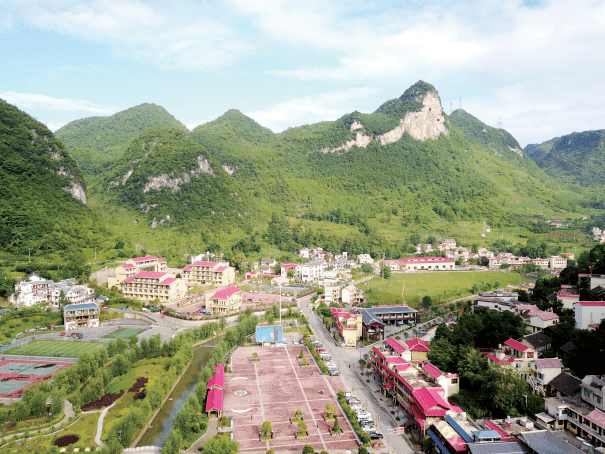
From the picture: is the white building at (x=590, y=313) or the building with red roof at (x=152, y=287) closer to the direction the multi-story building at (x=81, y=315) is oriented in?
the white building

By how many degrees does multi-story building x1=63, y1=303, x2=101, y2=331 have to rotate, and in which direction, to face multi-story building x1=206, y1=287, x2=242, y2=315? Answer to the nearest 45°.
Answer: approximately 90° to its left

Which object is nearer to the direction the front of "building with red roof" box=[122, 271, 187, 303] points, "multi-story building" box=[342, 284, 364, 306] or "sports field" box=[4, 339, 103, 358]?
the sports field

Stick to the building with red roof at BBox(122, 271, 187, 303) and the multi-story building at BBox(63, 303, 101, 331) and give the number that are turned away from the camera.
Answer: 0

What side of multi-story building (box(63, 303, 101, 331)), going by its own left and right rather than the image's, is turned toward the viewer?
front

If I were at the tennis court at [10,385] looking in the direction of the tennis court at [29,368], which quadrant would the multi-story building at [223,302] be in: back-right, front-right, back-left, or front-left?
front-right

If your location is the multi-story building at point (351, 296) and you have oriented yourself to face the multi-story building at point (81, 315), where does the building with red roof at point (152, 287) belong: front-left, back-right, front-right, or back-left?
front-right

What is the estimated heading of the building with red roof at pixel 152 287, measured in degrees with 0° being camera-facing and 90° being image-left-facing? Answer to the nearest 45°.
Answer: approximately 45°

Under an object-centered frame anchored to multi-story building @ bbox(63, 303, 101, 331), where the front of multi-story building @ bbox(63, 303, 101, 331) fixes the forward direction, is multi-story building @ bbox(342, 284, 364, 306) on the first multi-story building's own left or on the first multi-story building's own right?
on the first multi-story building's own left

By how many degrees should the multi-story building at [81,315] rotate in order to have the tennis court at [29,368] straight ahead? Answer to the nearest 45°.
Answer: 0° — it already faces it

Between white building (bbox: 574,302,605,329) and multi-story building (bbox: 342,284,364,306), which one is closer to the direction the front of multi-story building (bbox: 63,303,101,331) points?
the white building

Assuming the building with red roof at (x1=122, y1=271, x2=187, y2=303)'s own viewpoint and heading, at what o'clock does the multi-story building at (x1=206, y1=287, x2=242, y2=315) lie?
The multi-story building is roughly at 9 o'clock from the building with red roof.

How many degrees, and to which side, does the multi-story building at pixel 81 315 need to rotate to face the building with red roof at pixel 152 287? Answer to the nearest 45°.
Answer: approximately 135° to its left

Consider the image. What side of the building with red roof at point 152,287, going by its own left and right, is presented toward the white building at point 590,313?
left

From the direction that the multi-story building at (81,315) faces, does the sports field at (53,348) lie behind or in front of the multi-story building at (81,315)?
in front

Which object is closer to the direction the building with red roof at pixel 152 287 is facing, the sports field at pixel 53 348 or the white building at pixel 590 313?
the sports field

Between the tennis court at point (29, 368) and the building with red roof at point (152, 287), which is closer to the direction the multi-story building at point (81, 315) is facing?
the tennis court
